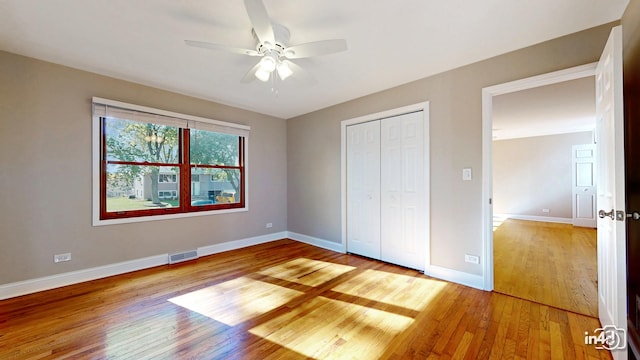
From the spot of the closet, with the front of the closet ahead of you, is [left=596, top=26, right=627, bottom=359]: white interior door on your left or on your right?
on your left

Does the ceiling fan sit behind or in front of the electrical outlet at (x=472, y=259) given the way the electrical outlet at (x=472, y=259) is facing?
in front

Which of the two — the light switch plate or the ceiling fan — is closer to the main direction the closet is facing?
the ceiling fan

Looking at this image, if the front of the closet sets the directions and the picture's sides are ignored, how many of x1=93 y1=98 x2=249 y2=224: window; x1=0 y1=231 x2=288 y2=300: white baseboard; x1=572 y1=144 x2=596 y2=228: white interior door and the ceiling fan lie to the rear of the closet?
1

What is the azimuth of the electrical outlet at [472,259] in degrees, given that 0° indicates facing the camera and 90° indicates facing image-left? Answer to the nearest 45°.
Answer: approximately 45°

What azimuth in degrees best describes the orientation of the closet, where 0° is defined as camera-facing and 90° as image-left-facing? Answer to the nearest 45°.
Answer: approximately 45°

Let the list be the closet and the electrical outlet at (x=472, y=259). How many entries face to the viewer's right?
0

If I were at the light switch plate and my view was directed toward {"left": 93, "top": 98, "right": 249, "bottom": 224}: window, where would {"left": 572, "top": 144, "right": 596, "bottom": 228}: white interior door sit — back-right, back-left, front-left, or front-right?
back-right

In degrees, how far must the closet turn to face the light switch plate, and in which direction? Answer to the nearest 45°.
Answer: approximately 90° to its left

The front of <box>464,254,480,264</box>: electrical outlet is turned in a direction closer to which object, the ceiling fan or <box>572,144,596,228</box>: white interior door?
the ceiling fan

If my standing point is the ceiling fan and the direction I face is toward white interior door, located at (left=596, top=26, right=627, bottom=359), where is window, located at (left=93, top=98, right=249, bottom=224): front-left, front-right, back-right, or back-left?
back-left

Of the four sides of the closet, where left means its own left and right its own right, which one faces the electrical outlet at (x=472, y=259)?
left

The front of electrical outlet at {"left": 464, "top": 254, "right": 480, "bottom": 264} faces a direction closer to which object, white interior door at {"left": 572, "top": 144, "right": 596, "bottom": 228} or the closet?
the closet

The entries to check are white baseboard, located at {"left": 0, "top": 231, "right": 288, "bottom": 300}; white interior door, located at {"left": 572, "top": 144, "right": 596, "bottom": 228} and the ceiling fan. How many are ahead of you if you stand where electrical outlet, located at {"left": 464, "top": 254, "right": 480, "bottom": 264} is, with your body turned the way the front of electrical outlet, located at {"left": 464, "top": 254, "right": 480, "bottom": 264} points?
2
